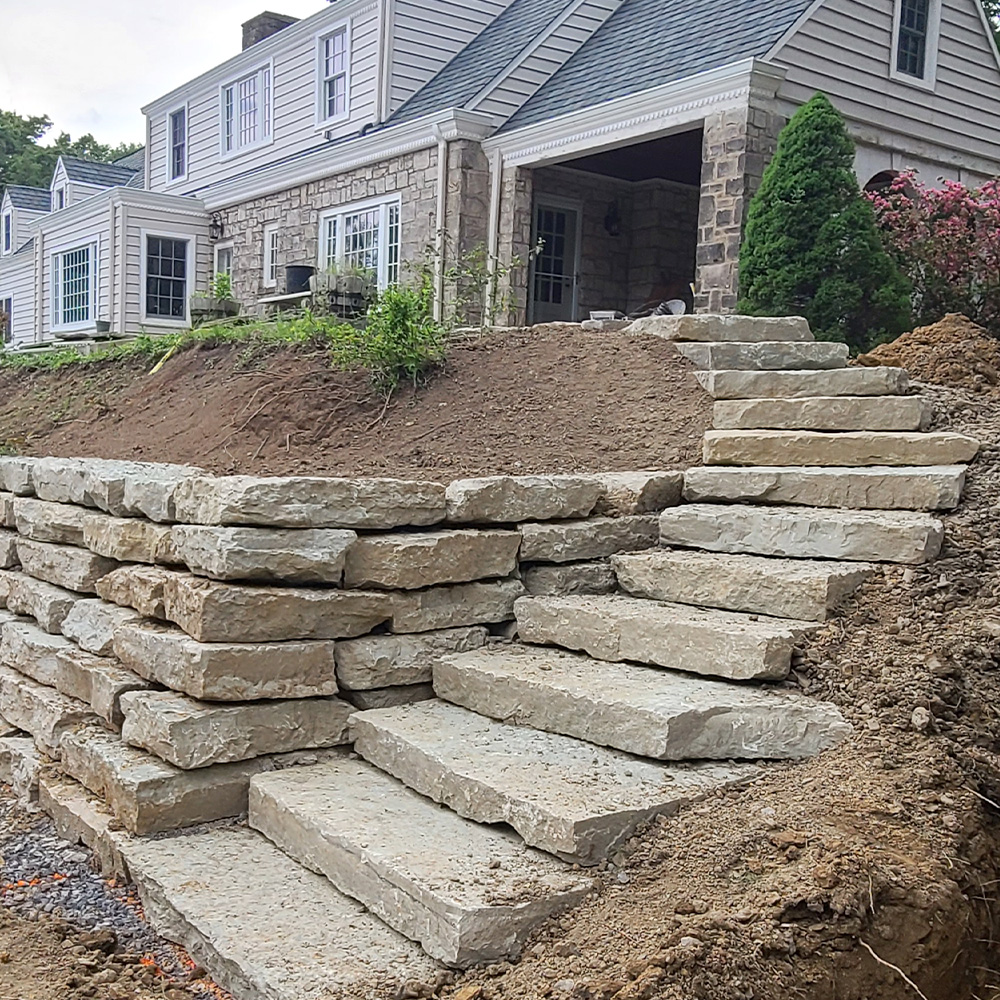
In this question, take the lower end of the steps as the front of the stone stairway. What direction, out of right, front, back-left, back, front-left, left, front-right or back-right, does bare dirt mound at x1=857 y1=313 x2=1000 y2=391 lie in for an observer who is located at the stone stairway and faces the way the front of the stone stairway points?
back

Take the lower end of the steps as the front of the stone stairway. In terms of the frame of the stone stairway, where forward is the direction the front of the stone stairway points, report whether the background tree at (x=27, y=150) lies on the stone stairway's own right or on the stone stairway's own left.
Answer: on the stone stairway's own right

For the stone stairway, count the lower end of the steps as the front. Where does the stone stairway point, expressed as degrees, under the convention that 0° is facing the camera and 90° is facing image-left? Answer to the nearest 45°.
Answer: approximately 45°

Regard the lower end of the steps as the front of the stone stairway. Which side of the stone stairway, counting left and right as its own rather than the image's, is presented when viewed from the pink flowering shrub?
back

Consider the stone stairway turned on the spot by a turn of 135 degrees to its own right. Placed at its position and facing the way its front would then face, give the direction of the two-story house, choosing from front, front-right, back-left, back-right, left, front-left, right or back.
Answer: front
